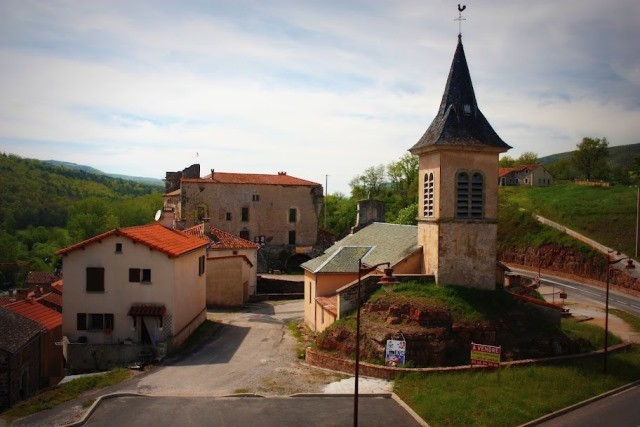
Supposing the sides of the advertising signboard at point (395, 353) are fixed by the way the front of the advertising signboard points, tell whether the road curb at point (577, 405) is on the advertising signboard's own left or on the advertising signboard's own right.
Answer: on the advertising signboard's own left

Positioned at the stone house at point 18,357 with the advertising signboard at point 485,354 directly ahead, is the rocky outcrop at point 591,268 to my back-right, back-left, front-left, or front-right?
front-left

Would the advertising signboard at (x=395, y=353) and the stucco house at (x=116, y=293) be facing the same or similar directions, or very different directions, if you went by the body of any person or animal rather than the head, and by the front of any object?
same or similar directions

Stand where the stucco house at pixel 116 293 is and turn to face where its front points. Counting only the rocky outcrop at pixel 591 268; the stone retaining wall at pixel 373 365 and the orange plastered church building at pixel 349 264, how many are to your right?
0

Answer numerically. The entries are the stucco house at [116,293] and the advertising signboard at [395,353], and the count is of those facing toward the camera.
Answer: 2

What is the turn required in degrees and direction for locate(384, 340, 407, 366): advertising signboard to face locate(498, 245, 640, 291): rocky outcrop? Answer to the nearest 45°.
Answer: approximately 135° to its left

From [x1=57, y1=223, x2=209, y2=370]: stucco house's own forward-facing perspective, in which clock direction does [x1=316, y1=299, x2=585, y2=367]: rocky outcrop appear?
The rocky outcrop is roughly at 10 o'clock from the stucco house.

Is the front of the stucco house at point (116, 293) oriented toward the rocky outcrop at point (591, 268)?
no

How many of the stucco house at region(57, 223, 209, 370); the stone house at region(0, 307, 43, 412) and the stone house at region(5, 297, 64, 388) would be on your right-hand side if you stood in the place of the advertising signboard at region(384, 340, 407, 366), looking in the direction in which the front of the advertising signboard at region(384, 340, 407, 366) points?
3

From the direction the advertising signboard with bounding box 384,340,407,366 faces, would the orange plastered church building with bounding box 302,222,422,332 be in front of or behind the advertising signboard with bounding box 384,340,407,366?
behind

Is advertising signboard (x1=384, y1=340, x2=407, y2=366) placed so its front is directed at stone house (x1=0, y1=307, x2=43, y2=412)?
no

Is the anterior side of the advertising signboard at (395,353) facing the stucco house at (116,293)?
no

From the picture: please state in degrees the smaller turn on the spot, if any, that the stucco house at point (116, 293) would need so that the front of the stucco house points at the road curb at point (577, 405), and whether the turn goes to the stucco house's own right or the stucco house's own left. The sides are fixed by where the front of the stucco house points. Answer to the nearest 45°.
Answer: approximately 45° to the stucco house's own left

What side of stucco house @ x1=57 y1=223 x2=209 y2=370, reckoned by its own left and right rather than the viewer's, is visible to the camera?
front

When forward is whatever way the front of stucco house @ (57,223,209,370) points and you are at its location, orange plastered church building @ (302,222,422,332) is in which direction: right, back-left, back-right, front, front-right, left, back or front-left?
left

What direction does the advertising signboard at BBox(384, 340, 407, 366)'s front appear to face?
toward the camera

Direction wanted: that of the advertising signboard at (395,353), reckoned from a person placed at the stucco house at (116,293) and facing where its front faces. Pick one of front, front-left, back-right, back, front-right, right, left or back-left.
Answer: front-left

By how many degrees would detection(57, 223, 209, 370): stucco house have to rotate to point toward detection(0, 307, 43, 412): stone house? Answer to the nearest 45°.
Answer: approximately 45° to its right

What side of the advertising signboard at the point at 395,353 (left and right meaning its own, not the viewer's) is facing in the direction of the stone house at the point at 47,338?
right
